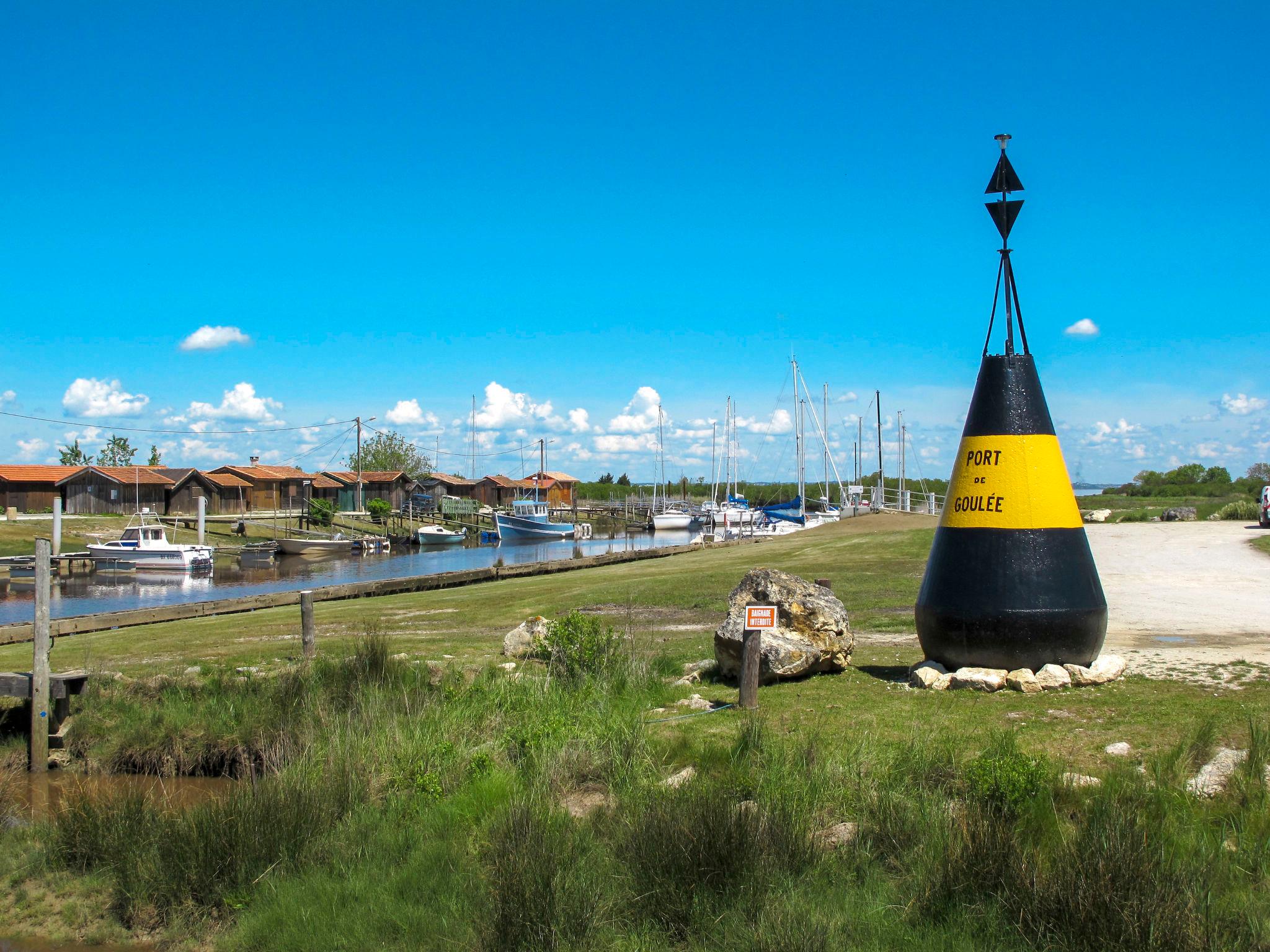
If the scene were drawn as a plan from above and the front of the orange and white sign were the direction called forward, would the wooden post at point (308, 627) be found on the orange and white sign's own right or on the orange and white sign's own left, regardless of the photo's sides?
on the orange and white sign's own right

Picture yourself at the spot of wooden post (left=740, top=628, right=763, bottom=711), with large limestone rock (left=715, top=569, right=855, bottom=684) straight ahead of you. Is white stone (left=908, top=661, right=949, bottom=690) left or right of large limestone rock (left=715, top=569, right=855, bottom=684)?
right

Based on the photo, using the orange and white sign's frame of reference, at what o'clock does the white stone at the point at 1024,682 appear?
The white stone is roughly at 9 o'clock from the orange and white sign.

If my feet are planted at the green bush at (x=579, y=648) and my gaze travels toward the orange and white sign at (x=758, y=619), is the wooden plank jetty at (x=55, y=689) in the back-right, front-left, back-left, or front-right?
back-right

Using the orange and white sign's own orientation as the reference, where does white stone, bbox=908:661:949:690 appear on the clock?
The white stone is roughly at 8 o'clock from the orange and white sign.

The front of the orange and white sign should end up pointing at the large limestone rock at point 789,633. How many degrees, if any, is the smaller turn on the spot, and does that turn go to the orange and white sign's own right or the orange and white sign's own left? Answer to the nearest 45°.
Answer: approximately 180°

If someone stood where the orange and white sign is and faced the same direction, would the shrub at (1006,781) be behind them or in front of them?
in front

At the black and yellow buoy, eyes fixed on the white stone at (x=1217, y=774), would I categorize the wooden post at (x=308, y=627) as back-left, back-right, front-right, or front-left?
back-right

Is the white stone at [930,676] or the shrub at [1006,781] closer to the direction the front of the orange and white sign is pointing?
the shrub

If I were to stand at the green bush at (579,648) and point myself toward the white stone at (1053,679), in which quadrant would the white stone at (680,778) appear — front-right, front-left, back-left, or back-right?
front-right

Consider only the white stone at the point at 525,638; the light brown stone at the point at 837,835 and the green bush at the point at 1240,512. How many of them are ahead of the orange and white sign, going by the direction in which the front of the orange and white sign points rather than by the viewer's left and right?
1

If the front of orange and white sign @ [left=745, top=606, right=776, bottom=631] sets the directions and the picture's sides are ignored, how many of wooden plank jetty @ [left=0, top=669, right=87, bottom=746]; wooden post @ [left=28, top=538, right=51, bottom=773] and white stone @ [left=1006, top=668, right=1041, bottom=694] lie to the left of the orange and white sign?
1

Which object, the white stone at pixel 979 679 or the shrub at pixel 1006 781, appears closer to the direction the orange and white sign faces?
the shrub

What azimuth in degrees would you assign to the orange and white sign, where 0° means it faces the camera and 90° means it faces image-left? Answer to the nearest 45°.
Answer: approximately 0°

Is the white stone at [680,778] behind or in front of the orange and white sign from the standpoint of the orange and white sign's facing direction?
in front

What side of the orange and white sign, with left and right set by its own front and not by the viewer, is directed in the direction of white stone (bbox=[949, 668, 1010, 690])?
left

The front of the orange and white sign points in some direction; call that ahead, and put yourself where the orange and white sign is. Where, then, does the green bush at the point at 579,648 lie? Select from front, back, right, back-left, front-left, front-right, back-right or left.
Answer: back-right

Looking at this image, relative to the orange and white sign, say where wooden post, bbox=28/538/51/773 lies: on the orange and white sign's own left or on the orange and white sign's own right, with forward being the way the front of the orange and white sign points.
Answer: on the orange and white sign's own right
